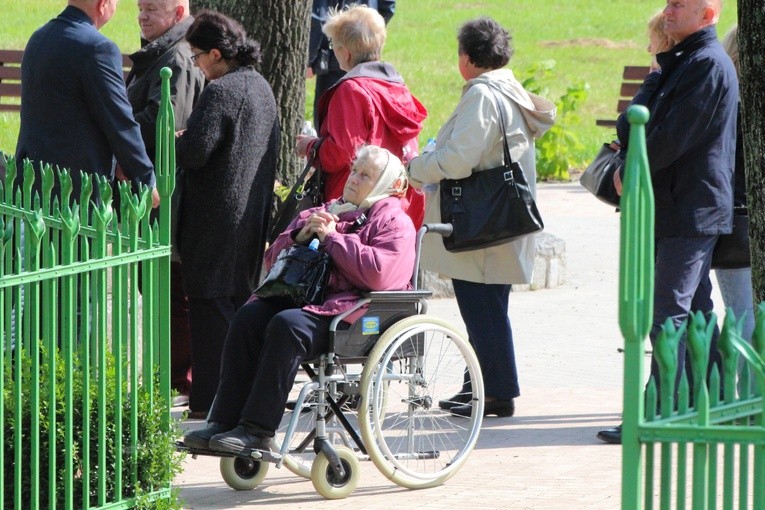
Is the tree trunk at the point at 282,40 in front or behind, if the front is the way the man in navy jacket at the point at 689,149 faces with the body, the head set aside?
in front

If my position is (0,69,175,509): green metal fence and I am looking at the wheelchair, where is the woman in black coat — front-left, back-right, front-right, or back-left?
front-left

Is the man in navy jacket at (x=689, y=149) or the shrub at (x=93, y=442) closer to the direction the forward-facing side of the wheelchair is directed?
the shrub

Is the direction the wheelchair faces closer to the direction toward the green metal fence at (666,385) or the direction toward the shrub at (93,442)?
the shrub

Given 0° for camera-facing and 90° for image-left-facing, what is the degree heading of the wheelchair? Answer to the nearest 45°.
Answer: approximately 45°

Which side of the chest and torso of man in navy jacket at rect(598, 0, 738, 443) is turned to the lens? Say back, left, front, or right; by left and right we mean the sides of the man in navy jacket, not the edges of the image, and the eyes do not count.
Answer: left

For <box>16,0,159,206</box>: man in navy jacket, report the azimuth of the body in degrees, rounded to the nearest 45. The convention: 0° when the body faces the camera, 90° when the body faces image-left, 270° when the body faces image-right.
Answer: approximately 225°

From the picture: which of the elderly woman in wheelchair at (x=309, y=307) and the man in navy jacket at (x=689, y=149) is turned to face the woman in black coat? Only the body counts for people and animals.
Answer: the man in navy jacket

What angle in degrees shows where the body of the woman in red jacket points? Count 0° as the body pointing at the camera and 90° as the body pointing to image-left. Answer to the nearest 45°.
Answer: approximately 135°

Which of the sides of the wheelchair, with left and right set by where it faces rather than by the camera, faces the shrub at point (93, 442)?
front

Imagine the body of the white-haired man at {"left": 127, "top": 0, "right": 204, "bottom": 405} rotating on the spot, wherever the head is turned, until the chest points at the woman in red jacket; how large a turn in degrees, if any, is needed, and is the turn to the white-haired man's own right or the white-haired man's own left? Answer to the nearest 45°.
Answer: approximately 90° to the white-haired man's own left

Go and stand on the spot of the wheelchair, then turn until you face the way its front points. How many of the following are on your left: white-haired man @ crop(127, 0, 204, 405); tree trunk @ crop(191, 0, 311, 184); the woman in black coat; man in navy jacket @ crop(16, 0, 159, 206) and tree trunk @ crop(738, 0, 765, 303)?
1

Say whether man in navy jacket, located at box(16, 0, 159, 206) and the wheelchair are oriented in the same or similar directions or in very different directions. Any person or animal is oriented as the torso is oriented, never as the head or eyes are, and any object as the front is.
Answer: very different directions
